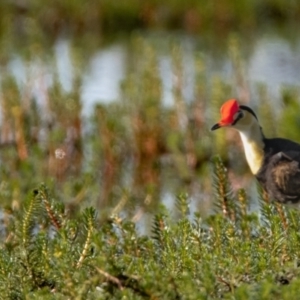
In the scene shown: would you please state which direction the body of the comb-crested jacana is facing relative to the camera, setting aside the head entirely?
to the viewer's left
